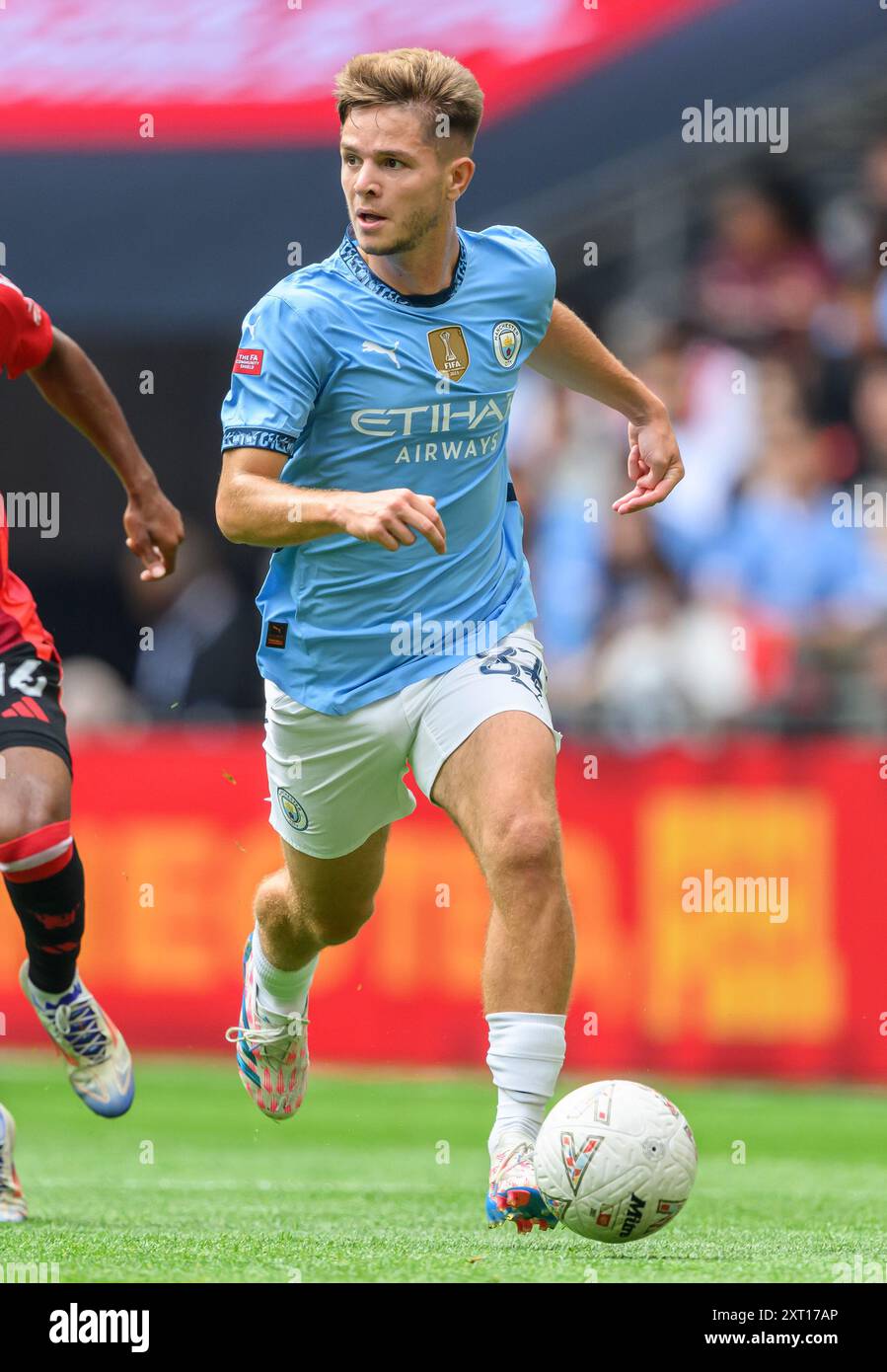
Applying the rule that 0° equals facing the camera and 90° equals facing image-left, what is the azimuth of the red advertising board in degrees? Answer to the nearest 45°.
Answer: approximately 0°

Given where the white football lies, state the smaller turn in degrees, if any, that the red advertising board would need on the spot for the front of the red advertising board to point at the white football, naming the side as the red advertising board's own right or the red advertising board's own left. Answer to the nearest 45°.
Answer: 0° — it already faces it
